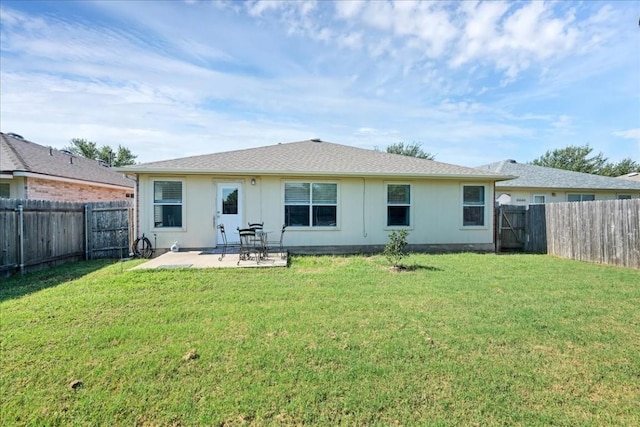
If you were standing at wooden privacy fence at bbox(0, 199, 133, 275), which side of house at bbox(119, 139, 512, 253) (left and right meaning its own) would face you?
left

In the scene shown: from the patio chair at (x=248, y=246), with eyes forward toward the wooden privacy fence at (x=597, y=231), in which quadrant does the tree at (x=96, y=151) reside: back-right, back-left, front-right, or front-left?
back-left

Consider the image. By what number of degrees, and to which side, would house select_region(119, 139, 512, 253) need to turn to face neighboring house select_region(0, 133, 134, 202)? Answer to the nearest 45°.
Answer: approximately 90° to its left

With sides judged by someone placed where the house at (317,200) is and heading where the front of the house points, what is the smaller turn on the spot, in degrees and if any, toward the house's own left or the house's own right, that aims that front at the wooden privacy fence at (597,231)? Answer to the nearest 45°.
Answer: approximately 90° to the house's own right

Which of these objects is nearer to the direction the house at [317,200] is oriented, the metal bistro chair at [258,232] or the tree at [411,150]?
the tree

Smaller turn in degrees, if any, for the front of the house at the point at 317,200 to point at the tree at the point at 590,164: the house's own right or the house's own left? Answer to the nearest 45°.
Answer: approximately 45° to the house's own right

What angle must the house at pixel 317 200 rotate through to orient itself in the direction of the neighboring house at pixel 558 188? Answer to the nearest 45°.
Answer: approximately 45° to its right

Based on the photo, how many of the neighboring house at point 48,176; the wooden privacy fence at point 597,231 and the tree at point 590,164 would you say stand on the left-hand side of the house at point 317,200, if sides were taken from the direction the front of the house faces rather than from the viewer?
1

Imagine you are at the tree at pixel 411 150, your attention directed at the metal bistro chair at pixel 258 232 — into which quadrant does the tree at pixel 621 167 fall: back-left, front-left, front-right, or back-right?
back-left
